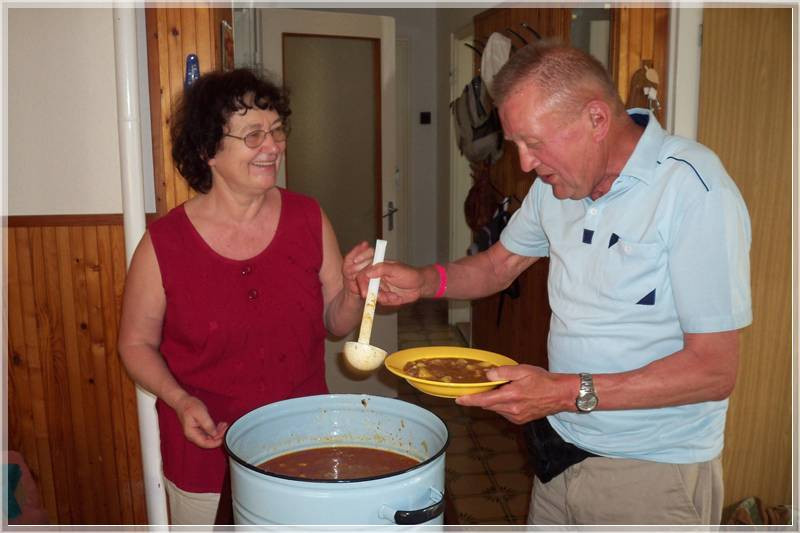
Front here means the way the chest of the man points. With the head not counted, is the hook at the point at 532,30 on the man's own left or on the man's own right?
on the man's own right

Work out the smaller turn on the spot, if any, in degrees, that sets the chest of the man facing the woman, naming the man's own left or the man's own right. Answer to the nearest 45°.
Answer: approximately 45° to the man's own right

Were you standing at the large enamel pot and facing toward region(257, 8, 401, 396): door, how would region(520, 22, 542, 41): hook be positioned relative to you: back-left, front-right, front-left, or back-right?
front-right

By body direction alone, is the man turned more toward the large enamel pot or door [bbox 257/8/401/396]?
the large enamel pot

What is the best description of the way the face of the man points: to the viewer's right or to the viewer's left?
to the viewer's left

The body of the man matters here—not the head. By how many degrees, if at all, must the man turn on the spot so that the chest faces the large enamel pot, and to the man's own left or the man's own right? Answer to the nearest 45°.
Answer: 0° — they already face it

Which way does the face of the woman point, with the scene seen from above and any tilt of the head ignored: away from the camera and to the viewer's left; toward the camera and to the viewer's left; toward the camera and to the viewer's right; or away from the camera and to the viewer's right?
toward the camera and to the viewer's right

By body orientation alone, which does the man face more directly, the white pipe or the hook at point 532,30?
the white pipe

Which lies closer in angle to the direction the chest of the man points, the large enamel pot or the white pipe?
the large enamel pot

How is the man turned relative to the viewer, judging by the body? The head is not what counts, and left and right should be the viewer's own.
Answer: facing the viewer and to the left of the viewer
